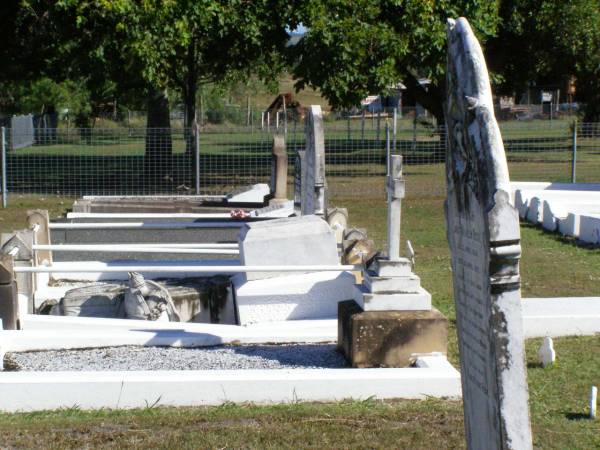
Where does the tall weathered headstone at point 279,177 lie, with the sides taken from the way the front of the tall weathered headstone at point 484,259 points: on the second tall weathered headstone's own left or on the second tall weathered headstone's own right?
on the second tall weathered headstone's own right

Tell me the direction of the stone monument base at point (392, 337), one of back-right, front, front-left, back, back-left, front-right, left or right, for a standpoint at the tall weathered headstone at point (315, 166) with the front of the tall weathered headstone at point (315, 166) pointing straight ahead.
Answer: left

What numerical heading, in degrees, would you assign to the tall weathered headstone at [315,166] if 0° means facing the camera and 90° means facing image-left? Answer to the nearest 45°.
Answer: approximately 90°

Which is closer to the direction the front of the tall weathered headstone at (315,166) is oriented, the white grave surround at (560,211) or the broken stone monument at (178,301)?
the broken stone monument

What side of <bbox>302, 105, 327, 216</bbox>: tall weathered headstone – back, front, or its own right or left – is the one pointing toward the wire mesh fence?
right

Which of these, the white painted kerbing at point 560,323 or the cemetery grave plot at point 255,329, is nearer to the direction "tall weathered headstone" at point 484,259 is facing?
the cemetery grave plot

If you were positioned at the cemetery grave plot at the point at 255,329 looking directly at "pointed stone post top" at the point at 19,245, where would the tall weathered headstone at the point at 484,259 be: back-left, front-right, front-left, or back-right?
back-left

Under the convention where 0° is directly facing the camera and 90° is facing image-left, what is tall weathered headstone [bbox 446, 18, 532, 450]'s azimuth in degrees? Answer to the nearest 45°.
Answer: approximately 90°

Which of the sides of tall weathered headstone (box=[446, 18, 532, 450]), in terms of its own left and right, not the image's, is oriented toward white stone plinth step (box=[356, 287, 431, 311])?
right
